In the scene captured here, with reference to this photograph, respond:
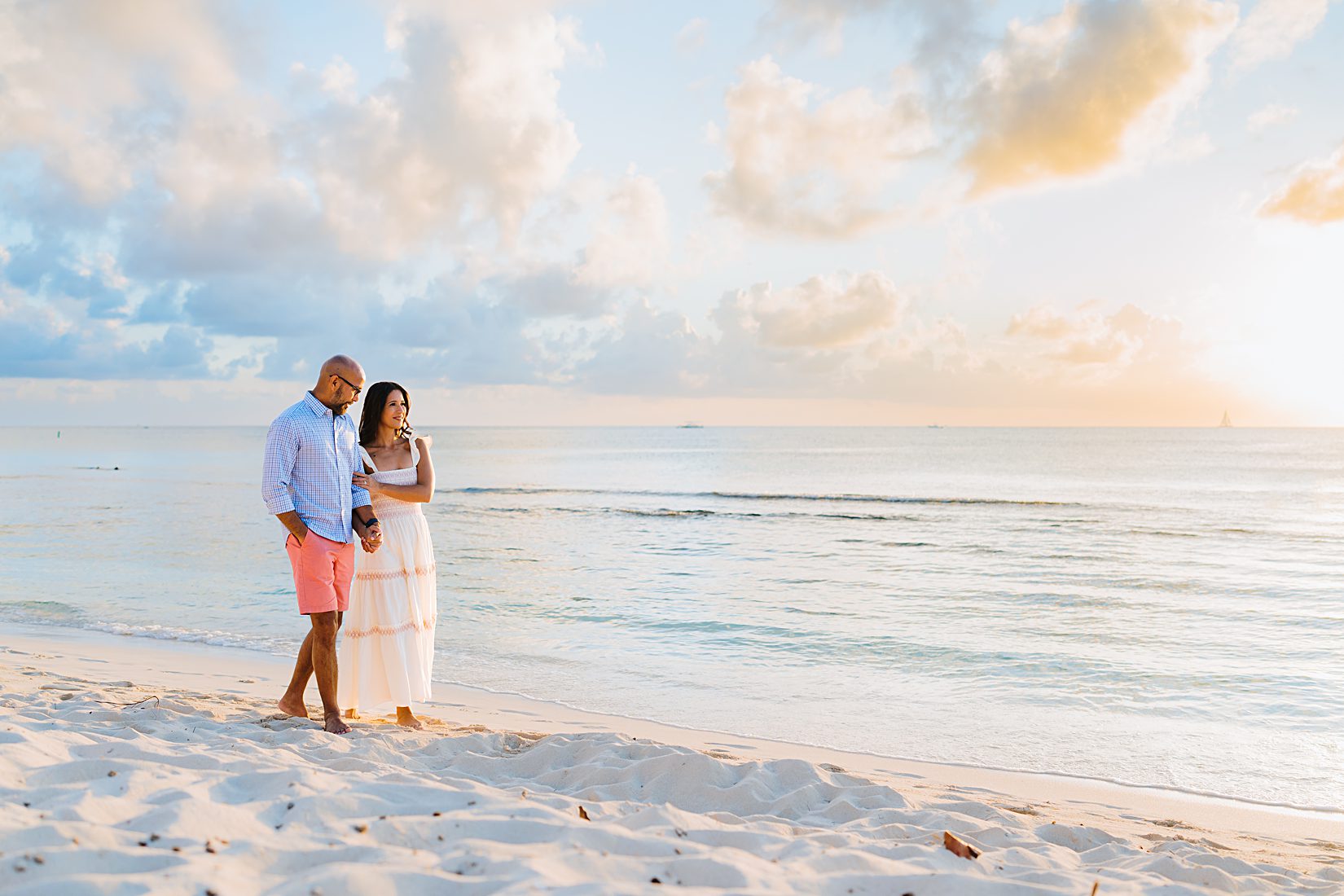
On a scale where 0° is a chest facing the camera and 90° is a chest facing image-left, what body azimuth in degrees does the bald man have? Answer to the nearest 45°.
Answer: approximately 315°
